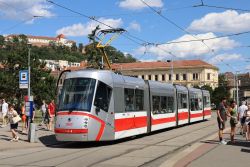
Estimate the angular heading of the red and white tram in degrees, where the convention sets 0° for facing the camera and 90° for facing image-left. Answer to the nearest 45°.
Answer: approximately 45°

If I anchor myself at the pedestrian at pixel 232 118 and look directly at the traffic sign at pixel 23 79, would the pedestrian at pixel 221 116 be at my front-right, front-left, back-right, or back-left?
front-left

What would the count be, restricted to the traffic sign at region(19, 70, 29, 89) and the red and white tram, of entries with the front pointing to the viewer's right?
0

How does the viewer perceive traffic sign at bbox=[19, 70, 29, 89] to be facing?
facing the viewer

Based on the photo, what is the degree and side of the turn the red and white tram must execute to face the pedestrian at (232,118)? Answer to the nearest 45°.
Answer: approximately 135° to its left

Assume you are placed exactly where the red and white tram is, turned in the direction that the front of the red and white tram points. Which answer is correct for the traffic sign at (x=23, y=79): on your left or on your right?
on your right

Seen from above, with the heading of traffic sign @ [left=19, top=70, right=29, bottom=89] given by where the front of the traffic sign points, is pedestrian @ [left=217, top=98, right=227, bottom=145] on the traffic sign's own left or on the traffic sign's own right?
on the traffic sign's own left

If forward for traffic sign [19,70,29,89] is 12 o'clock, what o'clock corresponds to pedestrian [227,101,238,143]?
The pedestrian is roughly at 10 o'clock from the traffic sign.

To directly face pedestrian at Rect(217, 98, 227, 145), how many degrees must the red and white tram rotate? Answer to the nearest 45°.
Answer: approximately 135° to its left
